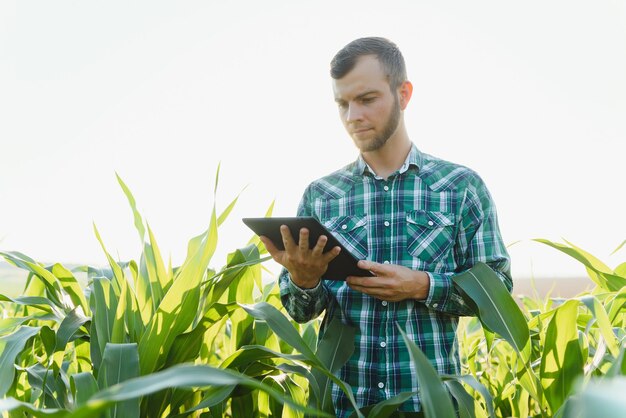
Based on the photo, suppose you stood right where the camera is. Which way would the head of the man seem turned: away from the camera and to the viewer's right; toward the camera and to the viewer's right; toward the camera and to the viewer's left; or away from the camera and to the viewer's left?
toward the camera and to the viewer's left

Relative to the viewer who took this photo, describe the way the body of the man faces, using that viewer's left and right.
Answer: facing the viewer
